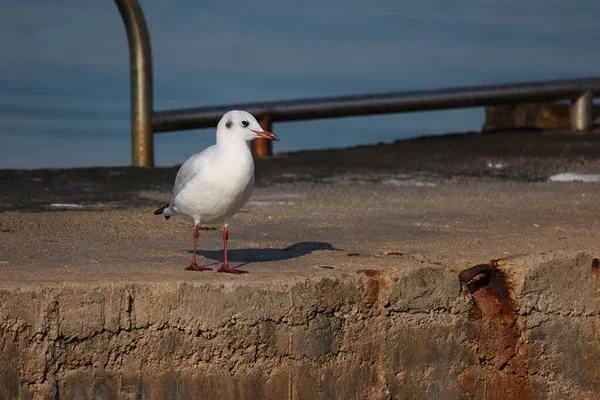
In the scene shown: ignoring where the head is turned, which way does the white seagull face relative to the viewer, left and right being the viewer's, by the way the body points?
facing the viewer and to the right of the viewer

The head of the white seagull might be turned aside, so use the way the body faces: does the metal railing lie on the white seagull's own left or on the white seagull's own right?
on the white seagull's own left
